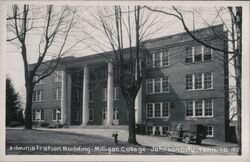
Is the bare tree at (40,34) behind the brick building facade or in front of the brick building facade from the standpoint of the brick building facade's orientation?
in front

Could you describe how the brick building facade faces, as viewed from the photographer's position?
facing the viewer and to the left of the viewer
